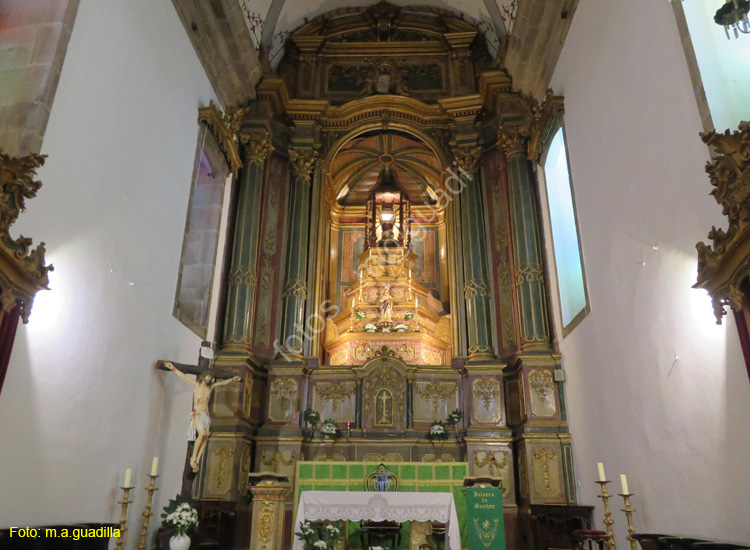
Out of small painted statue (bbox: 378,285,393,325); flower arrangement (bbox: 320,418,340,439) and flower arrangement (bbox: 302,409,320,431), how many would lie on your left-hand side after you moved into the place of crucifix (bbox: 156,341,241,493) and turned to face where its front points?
3

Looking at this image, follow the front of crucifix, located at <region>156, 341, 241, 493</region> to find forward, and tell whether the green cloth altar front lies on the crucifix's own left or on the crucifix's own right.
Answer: on the crucifix's own left

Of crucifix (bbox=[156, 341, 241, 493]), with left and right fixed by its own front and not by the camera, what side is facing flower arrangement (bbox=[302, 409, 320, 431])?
left

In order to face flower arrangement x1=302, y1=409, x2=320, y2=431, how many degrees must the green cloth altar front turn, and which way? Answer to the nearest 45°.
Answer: approximately 135° to its right

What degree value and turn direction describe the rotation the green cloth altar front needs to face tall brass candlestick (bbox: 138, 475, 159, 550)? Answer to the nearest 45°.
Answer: approximately 45° to its right

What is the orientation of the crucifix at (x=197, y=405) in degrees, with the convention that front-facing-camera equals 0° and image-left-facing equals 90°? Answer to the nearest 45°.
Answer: approximately 315°

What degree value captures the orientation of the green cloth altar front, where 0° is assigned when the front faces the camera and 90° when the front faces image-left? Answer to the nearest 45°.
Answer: approximately 0°

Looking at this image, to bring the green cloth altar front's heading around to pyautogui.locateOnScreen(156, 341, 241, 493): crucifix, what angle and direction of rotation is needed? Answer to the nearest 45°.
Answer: approximately 45° to its right

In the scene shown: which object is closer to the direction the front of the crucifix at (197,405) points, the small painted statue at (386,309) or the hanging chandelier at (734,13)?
the hanging chandelier

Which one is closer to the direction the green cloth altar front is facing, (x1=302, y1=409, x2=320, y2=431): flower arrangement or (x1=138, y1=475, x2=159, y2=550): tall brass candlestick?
the tall brass candlestick
